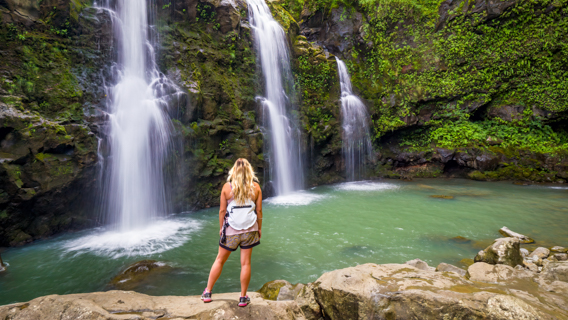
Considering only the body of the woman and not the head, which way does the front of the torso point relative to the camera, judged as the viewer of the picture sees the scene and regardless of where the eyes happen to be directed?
away from the camera

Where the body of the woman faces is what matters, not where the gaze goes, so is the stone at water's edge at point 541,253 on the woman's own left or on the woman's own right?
on the woman's own right

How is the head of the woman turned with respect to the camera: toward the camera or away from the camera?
away from the camera

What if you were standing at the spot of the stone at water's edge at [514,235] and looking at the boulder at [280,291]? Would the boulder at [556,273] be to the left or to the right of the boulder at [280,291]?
left

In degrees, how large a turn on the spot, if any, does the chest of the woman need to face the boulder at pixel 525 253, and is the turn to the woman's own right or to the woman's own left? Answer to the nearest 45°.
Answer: approximately 90° to the woman's own right

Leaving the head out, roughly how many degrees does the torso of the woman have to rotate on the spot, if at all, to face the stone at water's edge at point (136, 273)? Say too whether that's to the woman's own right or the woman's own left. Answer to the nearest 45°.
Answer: approximately 45° to the woman's own left

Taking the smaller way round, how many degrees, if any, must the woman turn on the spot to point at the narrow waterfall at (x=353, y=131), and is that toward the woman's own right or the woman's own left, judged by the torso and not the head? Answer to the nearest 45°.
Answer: approximately 45° to the woman's own right
